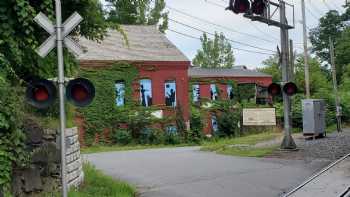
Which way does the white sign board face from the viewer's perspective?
toward the camera

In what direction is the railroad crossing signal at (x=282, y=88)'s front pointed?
toward the camera

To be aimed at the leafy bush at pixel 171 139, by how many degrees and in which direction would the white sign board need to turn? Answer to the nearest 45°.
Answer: approximately 90° to its right

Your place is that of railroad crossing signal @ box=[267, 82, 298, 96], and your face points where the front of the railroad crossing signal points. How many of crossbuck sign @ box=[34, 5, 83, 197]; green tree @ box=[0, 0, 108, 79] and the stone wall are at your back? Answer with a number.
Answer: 0

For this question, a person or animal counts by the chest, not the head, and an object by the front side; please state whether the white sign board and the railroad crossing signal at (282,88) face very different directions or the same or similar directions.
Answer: same or similar directions

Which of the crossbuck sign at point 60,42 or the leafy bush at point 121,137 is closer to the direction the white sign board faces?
the crossbuck sign
